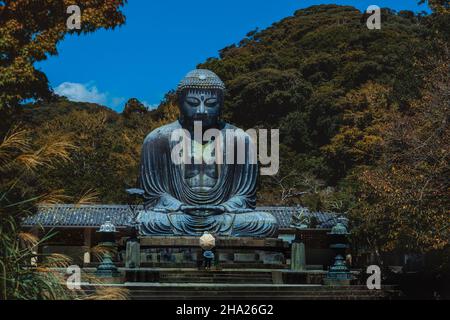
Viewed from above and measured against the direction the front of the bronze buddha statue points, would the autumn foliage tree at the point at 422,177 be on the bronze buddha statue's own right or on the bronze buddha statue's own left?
on the bronze buddha statue's own left

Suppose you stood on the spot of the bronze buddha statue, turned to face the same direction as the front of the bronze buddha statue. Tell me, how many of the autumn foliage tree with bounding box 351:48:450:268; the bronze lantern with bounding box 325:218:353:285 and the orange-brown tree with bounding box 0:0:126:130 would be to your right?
1

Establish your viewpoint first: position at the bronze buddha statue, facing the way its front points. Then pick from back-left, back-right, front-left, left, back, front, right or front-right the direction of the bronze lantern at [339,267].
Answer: front-left

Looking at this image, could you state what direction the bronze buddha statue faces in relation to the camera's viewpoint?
facing the viewer

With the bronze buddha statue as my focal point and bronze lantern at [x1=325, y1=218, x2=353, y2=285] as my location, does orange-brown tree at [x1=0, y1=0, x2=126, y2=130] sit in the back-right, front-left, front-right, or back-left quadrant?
front-left
